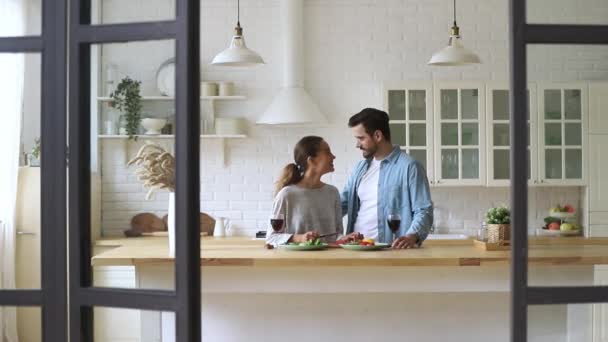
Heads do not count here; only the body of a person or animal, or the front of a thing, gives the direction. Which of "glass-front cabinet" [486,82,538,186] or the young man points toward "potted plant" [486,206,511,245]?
the glass-front cabinet

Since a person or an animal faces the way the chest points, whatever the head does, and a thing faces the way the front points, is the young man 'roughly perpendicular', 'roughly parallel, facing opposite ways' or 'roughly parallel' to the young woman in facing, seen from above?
roughly perpendicular

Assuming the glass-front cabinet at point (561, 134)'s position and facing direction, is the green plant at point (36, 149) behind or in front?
in front

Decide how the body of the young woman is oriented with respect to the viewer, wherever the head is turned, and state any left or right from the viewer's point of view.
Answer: facing the viewer and to the right of the viewer

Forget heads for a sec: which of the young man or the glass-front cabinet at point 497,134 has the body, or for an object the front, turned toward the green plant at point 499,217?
the glass-front cabinet

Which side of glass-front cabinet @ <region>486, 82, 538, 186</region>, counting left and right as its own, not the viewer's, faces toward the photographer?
front

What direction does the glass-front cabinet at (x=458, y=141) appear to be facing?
toward the camera

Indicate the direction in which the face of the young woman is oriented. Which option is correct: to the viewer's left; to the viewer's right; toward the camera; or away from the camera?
to the viewer's right

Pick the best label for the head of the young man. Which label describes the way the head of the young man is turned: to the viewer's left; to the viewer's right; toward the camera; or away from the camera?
to the viewer's left
